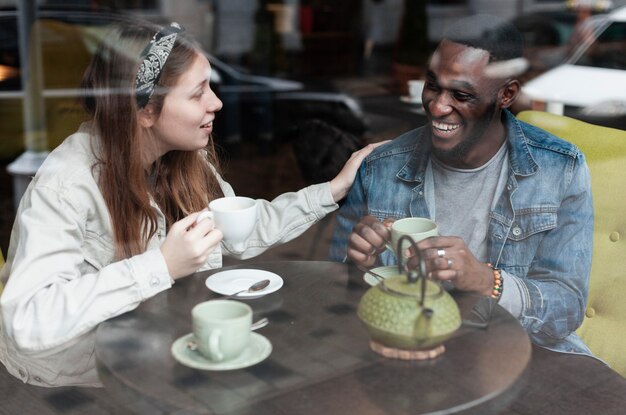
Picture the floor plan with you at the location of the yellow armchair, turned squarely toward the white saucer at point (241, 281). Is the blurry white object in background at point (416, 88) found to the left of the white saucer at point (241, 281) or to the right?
right

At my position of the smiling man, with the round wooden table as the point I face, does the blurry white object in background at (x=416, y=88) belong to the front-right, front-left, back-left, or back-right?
back-right

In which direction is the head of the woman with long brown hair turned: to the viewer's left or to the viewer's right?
to the viewer's right

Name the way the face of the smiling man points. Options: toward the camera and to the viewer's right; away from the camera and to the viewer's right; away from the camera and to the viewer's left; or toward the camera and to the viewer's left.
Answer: toward the camera and to the viewer's left

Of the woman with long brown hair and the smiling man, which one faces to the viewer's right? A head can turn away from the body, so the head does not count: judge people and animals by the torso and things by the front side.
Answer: the woman with long brown hair

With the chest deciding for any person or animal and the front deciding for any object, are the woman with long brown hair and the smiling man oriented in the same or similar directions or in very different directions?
very different directions

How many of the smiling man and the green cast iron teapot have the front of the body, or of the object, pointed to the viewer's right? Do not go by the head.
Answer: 0

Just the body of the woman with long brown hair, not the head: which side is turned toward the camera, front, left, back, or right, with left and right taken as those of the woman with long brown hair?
right

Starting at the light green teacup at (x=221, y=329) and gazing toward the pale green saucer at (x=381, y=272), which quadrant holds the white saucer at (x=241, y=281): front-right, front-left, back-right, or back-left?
front-left

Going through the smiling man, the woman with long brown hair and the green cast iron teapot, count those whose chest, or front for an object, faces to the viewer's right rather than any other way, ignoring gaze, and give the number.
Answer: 1

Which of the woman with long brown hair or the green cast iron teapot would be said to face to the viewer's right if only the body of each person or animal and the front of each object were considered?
the woman with long brown hair
